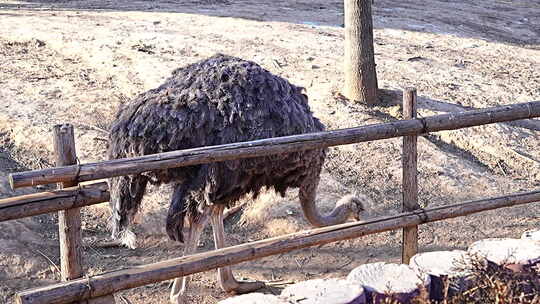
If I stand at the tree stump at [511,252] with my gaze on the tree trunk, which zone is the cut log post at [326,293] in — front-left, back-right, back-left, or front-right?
back-left

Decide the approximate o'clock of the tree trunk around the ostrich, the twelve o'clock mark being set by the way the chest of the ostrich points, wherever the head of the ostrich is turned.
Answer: The tree trunk is roughly at 10 o'clock from the ostrich.

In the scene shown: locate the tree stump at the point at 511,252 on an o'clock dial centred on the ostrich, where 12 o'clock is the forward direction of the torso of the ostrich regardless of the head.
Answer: The tree stump is roughly at 1 o'clock from the ostrich.

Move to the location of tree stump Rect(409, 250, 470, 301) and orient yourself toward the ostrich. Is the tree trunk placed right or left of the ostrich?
right

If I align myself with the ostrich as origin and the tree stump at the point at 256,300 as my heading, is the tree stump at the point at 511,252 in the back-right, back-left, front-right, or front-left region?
front-left

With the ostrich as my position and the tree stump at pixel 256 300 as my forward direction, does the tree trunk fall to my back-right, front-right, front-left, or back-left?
back-left

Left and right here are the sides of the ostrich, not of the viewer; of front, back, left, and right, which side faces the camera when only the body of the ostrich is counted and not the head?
right

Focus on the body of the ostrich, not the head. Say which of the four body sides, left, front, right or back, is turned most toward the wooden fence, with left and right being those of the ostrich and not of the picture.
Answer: right

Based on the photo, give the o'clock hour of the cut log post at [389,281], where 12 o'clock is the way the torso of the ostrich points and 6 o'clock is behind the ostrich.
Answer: The cut log post is roughly at 2 o'clock from the ostrich.

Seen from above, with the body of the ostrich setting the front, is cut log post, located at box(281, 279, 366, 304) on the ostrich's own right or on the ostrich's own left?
on the ostrich's own right

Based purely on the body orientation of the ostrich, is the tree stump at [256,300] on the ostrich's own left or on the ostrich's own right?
on the ostrich's own right
